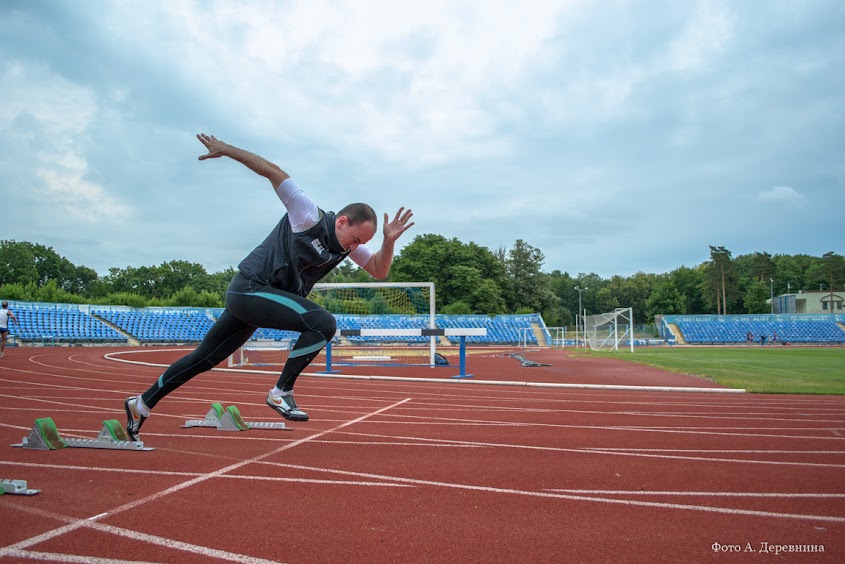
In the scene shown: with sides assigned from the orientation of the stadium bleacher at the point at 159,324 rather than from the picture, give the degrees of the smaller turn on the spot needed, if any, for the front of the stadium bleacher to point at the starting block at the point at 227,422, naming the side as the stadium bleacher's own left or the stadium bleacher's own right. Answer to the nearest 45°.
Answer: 0° — it already faces it

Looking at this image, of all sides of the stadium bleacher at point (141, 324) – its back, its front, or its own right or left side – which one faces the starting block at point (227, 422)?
front

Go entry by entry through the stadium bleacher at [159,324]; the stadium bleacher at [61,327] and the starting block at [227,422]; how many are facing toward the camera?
2

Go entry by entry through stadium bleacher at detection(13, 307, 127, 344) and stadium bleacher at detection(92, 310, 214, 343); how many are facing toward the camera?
2

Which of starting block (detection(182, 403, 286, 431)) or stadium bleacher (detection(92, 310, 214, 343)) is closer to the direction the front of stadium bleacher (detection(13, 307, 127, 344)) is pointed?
the starting block

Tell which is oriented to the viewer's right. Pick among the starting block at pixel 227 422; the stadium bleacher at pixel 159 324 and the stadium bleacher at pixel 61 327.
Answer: the starting block

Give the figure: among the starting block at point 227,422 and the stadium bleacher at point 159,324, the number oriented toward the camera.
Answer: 1

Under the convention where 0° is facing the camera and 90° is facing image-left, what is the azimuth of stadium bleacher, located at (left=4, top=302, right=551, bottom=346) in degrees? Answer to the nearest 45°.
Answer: approximately 0°

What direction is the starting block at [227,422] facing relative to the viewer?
to the viewer's right

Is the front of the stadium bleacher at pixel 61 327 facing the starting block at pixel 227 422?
yes

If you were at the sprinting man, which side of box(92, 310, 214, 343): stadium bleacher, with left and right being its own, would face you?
front
